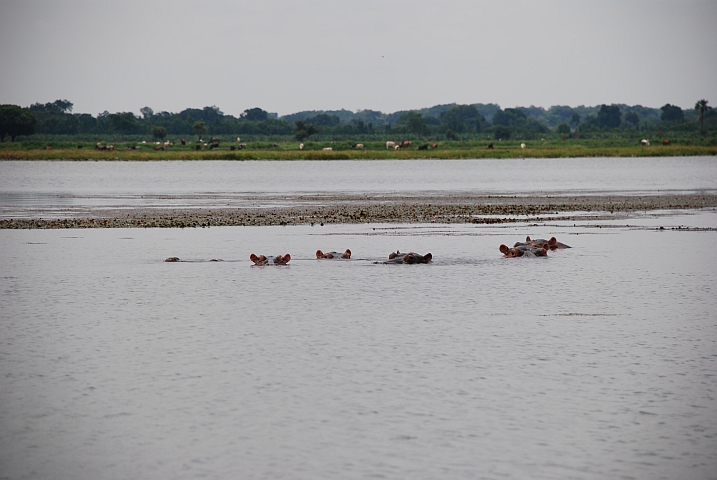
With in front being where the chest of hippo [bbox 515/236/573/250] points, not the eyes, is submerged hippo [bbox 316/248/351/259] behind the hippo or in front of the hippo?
in front

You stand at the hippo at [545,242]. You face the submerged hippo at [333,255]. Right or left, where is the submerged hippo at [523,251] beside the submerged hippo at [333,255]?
left
